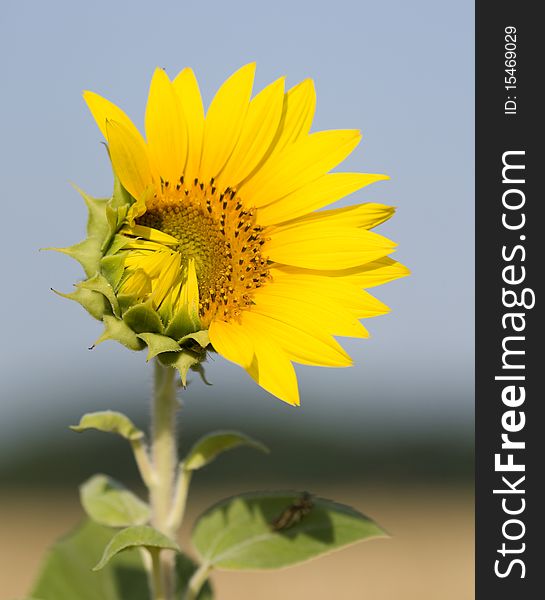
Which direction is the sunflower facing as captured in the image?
toward the camera
